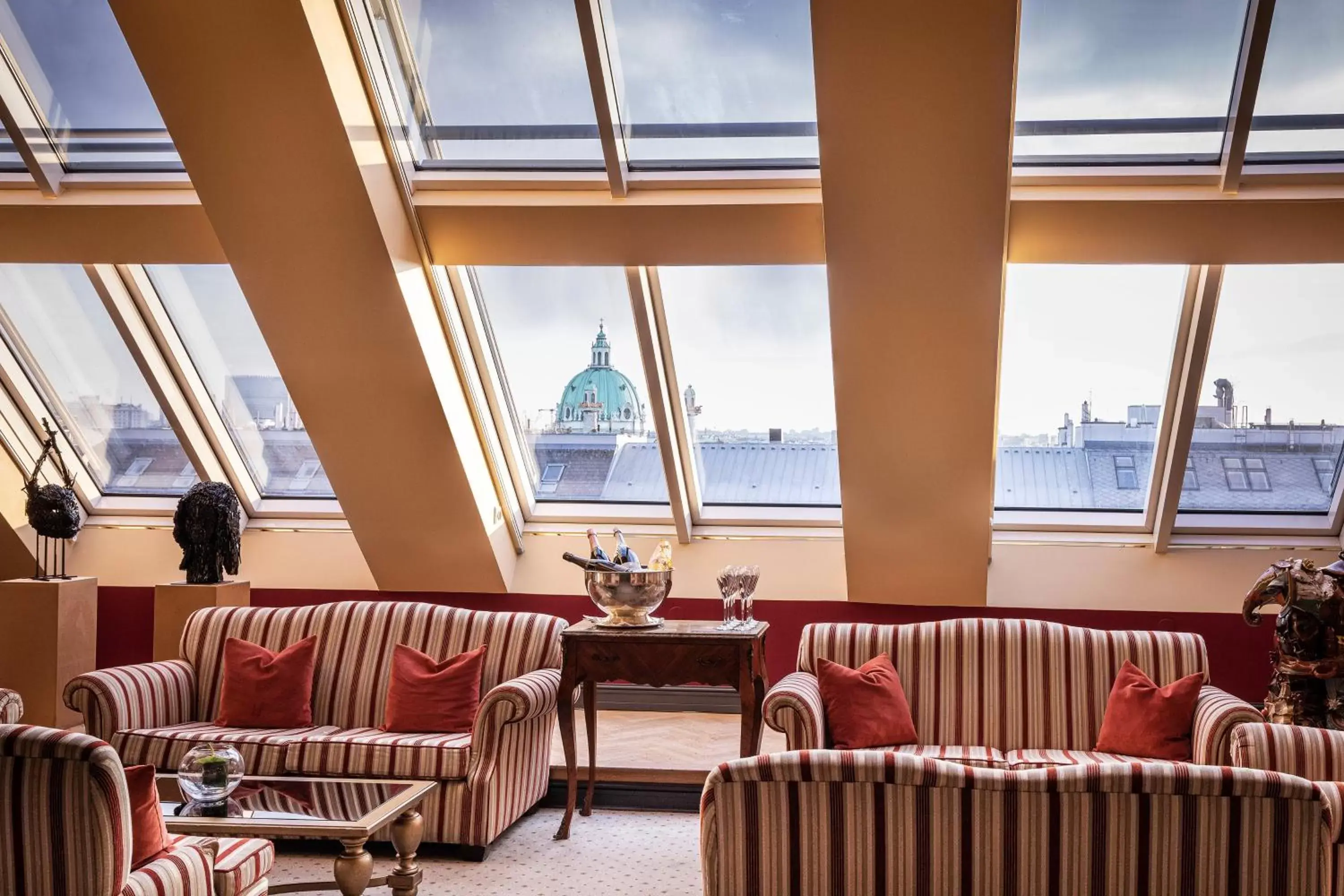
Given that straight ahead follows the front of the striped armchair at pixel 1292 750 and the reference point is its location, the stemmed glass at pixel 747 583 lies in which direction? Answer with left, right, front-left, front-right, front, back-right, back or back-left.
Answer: front

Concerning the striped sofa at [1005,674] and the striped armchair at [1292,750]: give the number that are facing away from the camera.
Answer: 0

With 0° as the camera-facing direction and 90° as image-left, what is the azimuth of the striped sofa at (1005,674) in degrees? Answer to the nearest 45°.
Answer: approximately 0°

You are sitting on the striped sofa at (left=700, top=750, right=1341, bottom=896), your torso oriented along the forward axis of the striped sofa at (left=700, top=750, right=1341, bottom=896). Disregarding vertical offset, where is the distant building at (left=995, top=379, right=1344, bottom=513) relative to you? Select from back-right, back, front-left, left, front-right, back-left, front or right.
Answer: front

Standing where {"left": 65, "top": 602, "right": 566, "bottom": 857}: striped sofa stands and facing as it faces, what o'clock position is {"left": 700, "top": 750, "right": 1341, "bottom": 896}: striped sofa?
{"left": 700, "top": 750, "right": 1341, "bottom": 896}: striped sofa is roughly at 10 o'clock from {"left": 65, "top": 602, "right": 566, "bottom": 857}: striped sofa.

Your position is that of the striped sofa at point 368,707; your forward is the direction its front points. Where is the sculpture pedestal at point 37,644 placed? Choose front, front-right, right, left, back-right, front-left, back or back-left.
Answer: right

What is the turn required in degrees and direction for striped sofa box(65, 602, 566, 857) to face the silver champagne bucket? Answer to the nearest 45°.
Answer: approximately 135° to its left

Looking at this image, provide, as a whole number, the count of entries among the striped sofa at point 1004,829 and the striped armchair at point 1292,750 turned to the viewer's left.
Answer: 1

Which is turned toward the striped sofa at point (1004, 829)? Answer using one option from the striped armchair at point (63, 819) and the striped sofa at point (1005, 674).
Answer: the striped sofa at point (1005, 674)

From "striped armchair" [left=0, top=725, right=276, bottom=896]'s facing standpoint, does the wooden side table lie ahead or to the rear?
ahead

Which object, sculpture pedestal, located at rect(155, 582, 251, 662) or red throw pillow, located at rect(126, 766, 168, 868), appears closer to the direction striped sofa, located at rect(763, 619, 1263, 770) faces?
the red throw pillow

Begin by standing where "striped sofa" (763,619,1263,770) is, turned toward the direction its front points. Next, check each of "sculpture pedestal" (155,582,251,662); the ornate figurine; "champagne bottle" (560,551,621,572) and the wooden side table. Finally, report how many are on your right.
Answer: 3

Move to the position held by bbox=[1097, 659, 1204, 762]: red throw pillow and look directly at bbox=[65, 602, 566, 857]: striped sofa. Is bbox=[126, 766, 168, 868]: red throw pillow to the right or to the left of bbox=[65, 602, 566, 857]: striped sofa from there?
left

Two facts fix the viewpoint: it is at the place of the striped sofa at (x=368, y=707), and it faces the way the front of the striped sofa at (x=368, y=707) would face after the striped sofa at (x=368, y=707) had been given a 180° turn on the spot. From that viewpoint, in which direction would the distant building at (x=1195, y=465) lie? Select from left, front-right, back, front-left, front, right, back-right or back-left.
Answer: front-right

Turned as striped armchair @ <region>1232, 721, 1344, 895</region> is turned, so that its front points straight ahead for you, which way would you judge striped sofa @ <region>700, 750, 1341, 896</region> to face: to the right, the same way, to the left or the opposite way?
to the right

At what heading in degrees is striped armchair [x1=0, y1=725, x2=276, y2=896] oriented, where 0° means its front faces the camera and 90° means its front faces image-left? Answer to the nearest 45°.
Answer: approximately 225°

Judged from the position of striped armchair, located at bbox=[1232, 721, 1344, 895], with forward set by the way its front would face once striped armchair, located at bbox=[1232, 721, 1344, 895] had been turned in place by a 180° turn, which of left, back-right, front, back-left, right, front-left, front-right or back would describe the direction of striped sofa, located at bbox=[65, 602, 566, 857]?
back

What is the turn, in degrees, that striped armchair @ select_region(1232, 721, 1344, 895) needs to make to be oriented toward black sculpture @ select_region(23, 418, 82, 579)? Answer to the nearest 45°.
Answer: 0° — it already faces it

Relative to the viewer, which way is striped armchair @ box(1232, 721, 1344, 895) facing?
to the viewer's left

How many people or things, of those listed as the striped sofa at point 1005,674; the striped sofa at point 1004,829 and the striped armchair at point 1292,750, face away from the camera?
1

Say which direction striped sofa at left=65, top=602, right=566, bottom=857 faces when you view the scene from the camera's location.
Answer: facing the viewer and to the left of the viewer

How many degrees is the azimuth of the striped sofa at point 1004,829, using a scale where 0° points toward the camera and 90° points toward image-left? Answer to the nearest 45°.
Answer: approximately 180°

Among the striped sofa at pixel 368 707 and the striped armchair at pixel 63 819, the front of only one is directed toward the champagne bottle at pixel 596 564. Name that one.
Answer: the striped armchair
